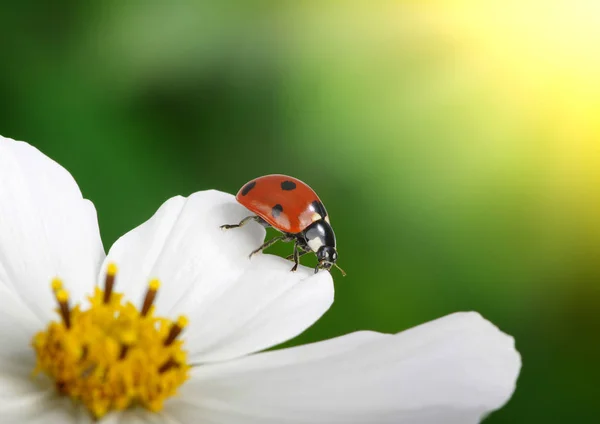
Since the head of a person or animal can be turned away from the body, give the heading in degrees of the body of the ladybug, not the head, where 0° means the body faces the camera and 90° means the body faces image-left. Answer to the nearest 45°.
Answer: approximately 315°
